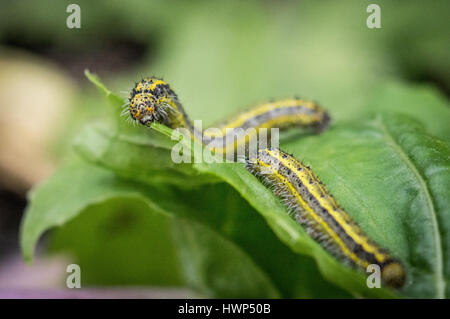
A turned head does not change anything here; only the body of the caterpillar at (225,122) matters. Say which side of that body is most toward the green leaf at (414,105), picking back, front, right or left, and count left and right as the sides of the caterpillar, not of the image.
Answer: back

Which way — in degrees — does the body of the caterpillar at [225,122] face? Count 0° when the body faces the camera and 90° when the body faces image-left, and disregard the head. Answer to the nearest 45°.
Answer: approximately 45°
